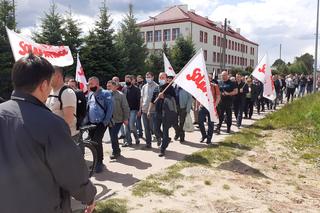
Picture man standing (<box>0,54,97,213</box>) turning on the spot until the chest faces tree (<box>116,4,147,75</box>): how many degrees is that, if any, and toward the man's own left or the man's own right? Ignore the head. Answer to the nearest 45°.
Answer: approximately 45° to the man's own left

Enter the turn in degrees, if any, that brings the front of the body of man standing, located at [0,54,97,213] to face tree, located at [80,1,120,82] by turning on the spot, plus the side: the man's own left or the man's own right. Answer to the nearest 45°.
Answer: approximately 45° to the man's own left

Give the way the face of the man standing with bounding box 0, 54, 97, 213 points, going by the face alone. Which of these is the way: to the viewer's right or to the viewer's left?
to the viewer's right

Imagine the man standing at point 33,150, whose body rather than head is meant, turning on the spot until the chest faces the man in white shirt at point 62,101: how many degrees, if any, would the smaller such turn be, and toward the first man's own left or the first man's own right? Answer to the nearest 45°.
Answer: approximately 45° to the first man's own left

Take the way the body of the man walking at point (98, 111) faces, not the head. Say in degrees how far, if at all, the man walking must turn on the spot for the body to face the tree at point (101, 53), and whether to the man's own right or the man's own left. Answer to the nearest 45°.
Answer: approximately 135° to the man's own right

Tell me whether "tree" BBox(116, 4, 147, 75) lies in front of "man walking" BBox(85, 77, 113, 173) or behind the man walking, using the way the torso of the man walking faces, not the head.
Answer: behind

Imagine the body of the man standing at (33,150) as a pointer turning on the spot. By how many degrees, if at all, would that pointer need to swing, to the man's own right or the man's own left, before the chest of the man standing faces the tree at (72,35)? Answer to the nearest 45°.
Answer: approximately 45° to the man's own left

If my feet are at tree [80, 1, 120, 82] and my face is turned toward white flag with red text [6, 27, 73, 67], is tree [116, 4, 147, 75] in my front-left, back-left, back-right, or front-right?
back-left

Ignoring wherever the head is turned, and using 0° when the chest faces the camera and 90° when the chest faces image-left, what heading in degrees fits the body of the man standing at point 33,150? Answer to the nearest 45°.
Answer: approximately 225°

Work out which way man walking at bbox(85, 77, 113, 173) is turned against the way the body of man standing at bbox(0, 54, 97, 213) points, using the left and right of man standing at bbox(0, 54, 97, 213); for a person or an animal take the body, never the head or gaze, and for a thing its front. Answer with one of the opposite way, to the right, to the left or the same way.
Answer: the opposite way

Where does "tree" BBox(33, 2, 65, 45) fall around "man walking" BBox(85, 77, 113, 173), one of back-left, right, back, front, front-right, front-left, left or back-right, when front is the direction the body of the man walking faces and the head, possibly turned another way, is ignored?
back-right
